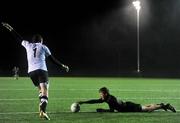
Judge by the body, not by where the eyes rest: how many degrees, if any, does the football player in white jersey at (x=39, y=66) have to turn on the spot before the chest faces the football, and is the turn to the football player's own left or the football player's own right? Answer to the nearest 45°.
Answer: approximately 45° to the football player's own right

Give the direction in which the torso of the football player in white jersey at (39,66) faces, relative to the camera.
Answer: away from the camera
